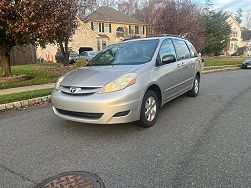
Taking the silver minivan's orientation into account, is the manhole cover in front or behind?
in front

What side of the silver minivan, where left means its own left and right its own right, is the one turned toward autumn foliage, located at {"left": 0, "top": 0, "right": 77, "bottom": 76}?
right

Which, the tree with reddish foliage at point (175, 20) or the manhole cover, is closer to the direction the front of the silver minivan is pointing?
the manhole cover

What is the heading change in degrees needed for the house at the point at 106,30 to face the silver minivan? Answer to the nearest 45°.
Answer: approximately 45° to its right

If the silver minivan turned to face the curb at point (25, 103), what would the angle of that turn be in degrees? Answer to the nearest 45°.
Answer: approximately 90° to its right

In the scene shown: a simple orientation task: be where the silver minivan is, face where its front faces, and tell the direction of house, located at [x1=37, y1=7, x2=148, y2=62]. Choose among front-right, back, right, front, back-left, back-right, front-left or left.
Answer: back-right

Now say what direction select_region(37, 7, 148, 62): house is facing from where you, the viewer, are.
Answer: facing the viewer and to the right of the viewer

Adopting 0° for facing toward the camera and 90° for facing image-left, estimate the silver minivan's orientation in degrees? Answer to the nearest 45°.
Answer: approximately 45°

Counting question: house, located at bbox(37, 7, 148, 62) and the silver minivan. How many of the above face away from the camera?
0
